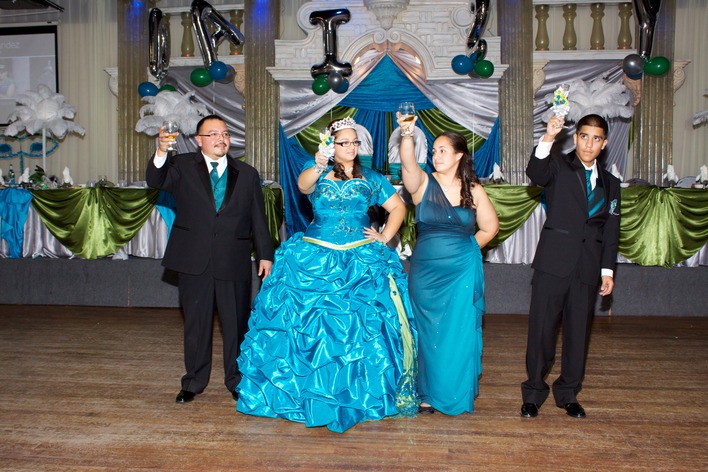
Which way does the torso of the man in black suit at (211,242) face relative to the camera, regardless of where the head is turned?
toward the camera

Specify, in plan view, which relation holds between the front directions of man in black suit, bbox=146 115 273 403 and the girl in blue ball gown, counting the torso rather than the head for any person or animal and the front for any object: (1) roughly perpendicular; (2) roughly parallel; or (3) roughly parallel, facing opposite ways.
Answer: roughly parallel

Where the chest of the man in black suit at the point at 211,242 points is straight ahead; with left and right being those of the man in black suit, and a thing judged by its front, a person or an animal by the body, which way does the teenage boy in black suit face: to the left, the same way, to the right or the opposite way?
the same way

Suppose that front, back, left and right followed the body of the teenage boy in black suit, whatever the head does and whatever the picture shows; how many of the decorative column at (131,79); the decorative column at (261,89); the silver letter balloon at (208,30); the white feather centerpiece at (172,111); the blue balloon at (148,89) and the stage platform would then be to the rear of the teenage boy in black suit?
6

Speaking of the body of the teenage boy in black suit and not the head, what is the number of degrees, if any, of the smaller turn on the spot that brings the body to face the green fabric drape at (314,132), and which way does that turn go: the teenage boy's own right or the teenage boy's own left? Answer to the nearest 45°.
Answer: approximately 180°

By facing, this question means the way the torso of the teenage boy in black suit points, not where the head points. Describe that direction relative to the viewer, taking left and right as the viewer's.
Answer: facing the viewer and to the right of the viewer

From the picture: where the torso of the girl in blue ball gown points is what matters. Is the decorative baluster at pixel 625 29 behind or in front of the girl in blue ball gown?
behind

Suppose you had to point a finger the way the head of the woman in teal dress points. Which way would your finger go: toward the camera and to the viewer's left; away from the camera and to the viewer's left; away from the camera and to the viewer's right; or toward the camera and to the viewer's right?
toward the camera and to the viewer's left

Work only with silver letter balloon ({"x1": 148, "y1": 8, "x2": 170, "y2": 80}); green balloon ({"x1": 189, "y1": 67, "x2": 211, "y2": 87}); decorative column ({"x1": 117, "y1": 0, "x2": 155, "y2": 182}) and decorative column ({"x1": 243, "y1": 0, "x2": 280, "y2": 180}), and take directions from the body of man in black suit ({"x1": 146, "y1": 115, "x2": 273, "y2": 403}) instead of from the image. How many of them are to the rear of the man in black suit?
4

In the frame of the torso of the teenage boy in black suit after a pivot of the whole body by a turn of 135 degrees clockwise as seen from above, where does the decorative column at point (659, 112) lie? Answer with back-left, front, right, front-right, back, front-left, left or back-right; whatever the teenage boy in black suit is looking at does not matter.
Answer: right

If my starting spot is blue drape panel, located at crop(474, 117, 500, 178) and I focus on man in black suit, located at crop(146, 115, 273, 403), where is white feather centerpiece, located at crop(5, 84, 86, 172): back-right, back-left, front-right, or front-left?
front-right

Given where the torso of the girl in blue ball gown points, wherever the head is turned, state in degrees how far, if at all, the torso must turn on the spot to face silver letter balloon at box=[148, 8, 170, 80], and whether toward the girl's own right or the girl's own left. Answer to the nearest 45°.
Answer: approximately 180°

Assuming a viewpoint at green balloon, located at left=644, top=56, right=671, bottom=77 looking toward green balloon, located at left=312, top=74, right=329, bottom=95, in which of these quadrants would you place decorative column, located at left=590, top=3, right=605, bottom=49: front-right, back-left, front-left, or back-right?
front-right
